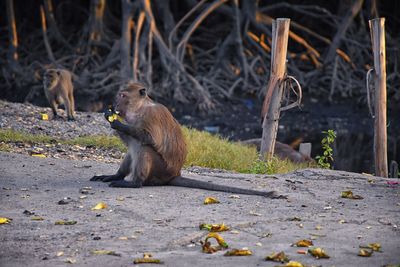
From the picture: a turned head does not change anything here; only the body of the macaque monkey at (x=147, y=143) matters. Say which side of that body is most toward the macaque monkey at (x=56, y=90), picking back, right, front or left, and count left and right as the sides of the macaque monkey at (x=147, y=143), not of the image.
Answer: right

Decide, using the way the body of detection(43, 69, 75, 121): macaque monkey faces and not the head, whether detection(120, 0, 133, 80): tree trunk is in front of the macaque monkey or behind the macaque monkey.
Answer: behind

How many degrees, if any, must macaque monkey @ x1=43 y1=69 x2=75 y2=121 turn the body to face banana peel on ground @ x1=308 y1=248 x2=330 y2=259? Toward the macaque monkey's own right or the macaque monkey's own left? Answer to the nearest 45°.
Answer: approximately 45° to the macaque monkey's own left

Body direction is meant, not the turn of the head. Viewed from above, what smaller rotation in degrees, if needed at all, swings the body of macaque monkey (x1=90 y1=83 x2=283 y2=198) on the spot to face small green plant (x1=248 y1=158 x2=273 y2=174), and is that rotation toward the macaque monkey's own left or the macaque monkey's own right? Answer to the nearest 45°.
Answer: approximately 135° to the macaque monkey's own right

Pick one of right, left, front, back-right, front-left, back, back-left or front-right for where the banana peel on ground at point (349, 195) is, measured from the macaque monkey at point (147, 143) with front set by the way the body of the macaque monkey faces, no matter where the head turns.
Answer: back

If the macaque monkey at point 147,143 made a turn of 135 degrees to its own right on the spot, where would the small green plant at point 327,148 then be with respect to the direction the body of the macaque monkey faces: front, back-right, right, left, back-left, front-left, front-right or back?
front

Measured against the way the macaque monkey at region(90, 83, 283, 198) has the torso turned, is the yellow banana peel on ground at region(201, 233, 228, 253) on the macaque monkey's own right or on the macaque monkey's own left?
on the macaque monkey's own left

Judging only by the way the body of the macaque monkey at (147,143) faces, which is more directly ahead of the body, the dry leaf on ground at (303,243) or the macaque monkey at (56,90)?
the macaque monkey

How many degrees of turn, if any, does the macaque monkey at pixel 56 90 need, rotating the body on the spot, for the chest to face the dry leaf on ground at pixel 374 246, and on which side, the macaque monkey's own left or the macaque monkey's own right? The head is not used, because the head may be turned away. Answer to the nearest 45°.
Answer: approximately 45° to the macaque monkey's own left

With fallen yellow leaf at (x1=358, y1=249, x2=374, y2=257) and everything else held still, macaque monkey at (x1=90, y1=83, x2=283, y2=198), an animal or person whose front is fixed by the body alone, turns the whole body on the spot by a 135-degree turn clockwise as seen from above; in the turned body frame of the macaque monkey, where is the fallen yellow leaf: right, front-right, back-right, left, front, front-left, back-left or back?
right

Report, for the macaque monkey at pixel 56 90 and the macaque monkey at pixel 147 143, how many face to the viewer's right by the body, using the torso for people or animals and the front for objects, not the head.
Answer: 0

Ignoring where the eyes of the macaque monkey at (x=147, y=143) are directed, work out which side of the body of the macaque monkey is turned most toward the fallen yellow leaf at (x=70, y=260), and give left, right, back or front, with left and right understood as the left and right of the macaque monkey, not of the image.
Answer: left

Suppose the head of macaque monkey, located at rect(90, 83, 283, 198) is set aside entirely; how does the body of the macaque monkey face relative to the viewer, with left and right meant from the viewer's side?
facing to the left of the viewer
